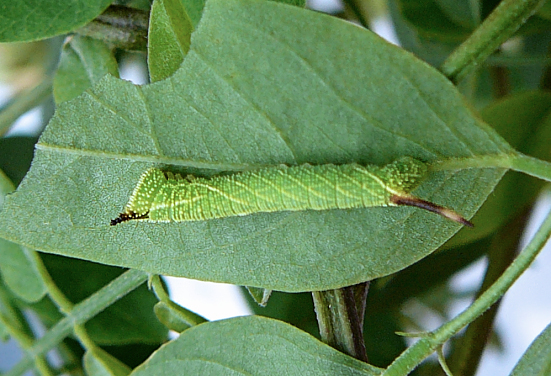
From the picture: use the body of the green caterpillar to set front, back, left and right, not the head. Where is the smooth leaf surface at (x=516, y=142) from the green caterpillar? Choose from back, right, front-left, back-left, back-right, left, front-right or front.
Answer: back-right

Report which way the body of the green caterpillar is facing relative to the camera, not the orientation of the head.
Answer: to the viewer's left

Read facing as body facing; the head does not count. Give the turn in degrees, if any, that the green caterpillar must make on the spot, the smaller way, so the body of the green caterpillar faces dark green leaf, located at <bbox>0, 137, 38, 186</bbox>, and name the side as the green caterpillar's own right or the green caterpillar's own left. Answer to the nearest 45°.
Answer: approximately 45° to the green caterpillar's own right
